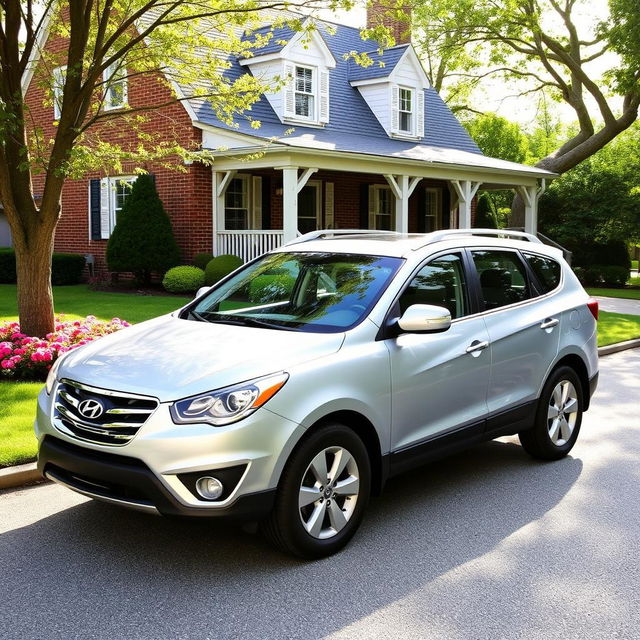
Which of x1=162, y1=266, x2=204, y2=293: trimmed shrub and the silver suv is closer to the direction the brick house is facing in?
the silver suv

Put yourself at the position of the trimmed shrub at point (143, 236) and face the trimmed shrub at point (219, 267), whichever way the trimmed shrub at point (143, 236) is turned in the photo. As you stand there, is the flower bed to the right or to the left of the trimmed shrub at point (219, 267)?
right

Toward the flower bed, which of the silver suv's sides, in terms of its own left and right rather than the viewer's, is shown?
right

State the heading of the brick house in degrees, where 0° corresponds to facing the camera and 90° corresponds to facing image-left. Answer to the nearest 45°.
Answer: approximately 315°

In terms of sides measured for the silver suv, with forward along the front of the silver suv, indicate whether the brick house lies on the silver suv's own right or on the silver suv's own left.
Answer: on the silver suv's own right

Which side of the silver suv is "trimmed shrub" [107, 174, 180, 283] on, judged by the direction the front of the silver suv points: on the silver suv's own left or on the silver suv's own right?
on the silver suv's own right

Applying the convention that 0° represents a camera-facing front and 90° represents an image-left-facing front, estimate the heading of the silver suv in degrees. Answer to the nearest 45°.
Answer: approximately 45°

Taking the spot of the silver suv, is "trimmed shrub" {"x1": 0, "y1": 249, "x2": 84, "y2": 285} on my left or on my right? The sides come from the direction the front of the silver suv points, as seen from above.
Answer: on my right

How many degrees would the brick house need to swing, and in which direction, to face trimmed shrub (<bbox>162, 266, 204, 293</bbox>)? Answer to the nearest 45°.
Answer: approximately 90° to its right

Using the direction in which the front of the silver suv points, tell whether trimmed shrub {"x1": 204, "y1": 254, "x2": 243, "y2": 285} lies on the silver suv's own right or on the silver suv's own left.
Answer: on the silver suv's own right

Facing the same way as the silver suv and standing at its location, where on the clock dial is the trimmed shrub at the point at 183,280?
The trimmed shrub is roughly at 4 o'clock from the silver suv.

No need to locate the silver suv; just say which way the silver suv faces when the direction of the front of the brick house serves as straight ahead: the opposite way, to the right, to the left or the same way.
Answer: to the right
